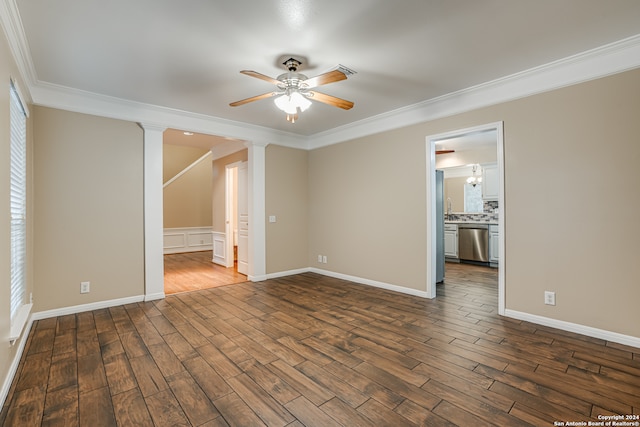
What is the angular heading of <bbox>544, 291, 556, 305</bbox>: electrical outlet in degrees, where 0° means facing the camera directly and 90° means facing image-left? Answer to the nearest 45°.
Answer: approximately 0°

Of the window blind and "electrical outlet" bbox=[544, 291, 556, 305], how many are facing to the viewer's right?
1

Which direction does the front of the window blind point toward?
to the viewer's right

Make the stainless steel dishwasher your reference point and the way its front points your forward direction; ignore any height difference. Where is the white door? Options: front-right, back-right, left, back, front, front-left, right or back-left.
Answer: front-right

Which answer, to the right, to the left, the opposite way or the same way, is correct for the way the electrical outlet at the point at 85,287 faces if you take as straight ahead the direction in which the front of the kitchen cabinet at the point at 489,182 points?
to the left

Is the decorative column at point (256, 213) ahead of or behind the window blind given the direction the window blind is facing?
ahead

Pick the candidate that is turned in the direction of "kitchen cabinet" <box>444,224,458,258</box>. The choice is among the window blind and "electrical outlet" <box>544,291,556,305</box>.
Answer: the window blind

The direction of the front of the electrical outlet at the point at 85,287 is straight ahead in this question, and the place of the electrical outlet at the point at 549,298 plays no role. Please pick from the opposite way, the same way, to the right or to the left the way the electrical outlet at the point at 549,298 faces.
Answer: to the right
